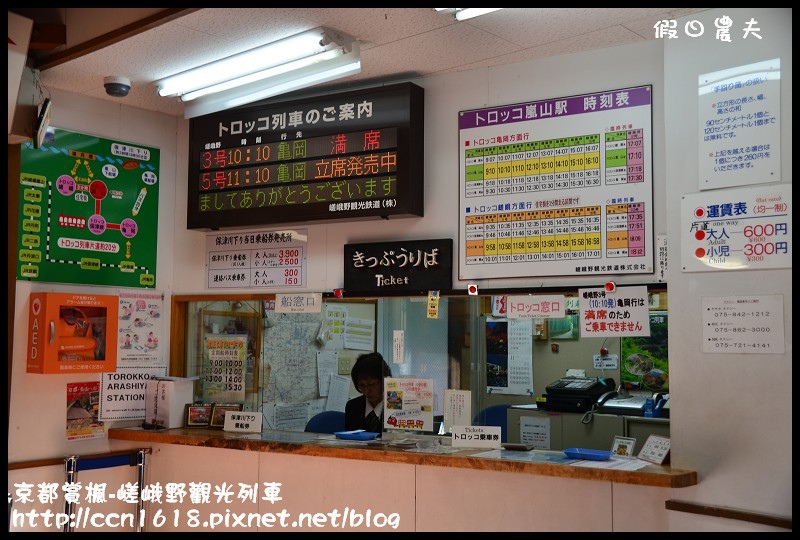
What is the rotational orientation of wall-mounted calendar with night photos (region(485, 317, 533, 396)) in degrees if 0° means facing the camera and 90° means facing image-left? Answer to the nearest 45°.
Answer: approximately 0°

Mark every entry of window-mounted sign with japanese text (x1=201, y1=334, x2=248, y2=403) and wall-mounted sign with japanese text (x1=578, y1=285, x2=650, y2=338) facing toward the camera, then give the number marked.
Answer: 2

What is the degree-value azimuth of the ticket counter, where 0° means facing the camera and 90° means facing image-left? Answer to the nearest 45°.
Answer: approximately 45°

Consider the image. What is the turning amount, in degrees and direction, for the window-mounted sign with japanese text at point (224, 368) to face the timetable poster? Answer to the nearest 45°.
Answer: approximately 45° to its left
